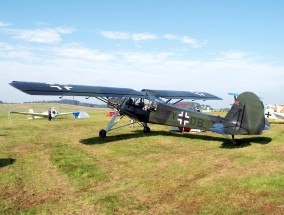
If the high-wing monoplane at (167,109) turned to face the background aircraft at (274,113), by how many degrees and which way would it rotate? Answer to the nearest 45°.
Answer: approximately 90° to its right

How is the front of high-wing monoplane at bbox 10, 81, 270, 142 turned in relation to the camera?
facing away from the viewer and to the left of the viewer
